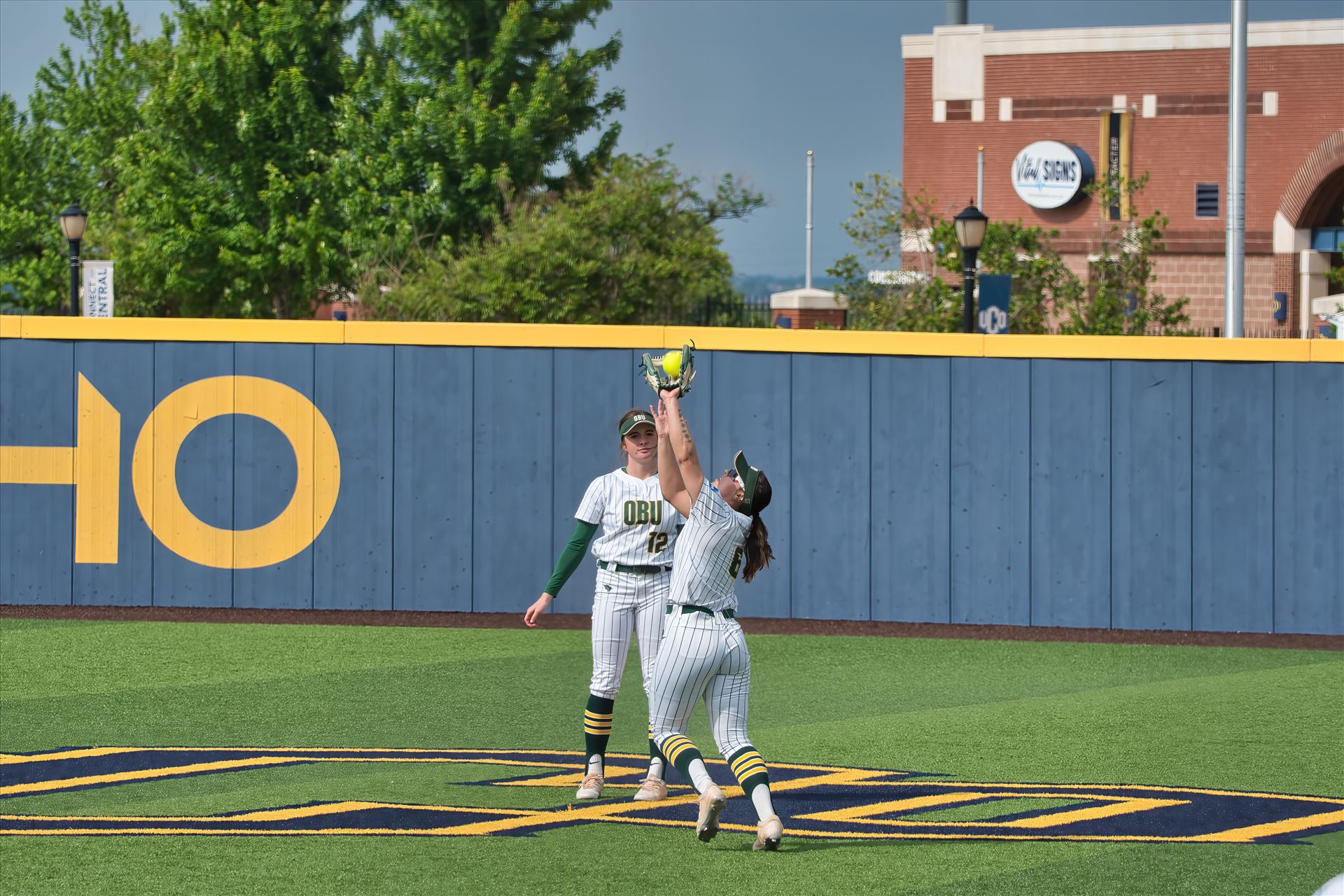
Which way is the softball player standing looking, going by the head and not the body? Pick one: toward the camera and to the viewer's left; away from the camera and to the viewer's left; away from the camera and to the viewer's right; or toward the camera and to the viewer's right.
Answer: toward the camera and to the viewer's right

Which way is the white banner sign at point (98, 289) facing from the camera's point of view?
toward the camera

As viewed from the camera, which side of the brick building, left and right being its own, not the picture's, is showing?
front

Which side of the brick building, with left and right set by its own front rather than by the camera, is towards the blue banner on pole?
front

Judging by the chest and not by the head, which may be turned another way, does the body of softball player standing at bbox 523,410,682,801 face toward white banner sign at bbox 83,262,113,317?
no

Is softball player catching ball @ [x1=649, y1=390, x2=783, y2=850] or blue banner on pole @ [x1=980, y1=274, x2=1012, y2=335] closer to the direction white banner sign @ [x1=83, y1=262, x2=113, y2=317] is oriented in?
the softball player catching ball

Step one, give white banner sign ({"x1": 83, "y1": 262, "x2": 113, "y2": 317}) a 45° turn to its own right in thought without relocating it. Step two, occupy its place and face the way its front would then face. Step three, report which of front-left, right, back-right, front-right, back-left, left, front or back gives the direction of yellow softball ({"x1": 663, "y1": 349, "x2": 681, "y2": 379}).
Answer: front-left

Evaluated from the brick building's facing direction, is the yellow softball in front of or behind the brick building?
in front

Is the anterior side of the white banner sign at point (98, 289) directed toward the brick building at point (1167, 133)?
no

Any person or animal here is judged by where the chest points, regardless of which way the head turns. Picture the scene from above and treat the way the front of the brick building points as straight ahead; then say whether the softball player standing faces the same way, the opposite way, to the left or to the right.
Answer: the same way

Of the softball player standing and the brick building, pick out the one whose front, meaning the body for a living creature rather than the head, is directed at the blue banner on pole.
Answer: the brick building

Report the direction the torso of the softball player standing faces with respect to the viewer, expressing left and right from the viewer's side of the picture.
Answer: facing the viewer
